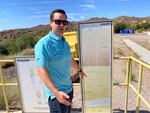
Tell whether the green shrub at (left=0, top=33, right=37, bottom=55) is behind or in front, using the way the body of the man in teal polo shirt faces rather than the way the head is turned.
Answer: behind

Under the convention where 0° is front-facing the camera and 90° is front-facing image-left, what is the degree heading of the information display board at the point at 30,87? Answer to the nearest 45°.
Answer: approximately 0°

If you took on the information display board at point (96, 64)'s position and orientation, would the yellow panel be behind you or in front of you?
behind

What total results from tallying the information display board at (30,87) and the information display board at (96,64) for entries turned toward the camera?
2

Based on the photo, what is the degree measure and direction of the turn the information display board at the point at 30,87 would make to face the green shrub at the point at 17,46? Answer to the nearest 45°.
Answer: approximately 180°

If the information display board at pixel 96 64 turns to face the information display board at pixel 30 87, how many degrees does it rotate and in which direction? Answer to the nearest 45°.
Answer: approximately 90° to its right

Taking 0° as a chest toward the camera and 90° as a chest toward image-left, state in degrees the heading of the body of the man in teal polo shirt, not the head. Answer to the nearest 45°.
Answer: approximately 315°
